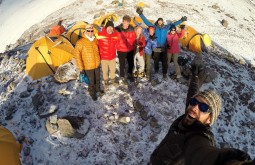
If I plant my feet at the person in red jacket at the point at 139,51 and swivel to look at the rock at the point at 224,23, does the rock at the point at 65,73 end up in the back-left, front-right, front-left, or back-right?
back-left

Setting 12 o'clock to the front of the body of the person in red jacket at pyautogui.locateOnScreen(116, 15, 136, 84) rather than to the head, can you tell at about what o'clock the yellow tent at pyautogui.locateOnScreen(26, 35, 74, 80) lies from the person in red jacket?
The yellow tent is roughly at 4 o'clock from the person in red jacket.

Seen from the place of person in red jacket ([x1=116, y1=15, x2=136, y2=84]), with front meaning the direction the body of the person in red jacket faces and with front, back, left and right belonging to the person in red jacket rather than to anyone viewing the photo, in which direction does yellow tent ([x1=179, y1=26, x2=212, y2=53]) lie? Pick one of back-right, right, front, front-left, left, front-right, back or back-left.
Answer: back-left

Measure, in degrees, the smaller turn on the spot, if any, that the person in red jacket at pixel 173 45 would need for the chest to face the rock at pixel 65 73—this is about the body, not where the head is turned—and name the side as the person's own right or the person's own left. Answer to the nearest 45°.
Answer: approximately 90° to the person's own right

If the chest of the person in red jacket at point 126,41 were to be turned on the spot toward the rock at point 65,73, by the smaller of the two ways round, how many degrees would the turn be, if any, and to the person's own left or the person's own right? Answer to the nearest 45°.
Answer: approximately 90° to the person's own right

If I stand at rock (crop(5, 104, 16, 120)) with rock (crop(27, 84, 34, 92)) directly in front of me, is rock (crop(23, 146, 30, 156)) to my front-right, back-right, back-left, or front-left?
back-right

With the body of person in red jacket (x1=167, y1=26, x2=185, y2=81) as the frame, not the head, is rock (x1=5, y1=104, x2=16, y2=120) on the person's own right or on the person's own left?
on the person's own right

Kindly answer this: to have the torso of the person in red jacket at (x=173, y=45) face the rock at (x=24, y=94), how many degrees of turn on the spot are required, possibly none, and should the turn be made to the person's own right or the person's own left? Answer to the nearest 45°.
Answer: approximately 90° to the person's own right

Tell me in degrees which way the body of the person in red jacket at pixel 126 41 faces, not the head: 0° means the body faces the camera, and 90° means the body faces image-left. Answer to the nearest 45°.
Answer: approximately 0°
